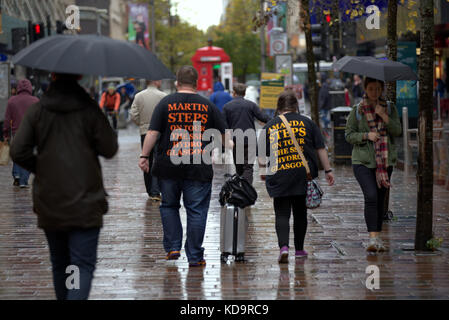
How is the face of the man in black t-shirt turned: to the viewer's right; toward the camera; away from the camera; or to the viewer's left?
away from the camera

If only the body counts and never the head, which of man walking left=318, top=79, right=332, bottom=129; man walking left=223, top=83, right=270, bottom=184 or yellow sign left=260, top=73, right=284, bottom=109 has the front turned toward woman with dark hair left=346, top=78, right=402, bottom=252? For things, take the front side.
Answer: the yellow sign

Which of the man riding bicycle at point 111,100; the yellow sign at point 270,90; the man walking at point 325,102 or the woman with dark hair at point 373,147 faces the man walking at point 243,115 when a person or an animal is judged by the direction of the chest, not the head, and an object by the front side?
the yellow sign

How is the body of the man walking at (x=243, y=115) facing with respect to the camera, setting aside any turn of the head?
away from the camera

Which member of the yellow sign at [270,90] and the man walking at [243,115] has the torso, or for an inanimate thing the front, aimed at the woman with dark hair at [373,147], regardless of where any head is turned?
the yellow sign

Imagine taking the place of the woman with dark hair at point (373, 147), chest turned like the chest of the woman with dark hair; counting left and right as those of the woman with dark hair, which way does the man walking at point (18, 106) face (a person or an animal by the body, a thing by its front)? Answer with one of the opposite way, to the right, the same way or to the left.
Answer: the opposite way

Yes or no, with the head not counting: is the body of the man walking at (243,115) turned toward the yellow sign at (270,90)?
yes

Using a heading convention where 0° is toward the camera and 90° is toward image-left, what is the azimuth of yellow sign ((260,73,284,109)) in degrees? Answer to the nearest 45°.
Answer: approximately 0°

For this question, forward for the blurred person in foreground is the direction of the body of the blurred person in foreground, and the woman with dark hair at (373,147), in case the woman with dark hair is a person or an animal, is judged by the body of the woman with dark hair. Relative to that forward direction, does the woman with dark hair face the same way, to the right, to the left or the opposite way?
the opposite way

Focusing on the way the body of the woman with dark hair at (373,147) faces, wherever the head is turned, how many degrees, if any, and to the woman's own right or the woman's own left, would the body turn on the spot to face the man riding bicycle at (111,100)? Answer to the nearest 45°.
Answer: approximately 135° to the woman's own right

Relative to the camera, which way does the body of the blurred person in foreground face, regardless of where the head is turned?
away from the camera

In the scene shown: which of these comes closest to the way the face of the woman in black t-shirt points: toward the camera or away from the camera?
away from the camera
